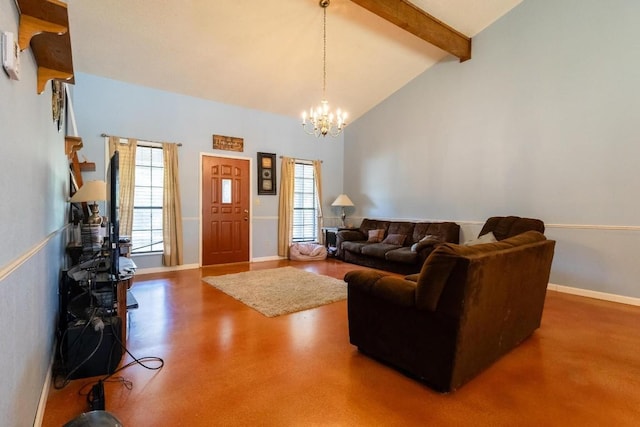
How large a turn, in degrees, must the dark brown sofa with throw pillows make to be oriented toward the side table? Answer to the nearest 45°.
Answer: approximately 90° to its right

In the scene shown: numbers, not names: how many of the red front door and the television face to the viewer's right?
1

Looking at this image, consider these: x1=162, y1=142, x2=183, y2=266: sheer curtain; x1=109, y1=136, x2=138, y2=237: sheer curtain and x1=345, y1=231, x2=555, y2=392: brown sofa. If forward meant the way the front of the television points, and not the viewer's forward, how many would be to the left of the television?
2

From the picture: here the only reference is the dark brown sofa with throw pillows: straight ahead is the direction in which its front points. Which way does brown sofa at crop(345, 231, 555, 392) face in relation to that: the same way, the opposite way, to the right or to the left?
to the right

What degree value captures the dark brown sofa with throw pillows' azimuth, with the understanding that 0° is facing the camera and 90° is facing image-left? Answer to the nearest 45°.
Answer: approximately 45°

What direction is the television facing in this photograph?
to the viewer's right

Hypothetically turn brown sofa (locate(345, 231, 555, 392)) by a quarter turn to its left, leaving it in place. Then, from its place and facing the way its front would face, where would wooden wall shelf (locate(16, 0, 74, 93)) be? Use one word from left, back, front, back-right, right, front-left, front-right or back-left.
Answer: front

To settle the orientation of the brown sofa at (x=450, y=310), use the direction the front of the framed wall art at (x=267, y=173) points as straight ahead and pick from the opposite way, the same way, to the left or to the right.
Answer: the opposite way

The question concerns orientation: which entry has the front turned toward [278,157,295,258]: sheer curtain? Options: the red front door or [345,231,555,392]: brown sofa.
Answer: the brown sofa

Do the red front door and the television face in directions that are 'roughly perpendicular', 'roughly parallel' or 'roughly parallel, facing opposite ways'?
roughly perpendicular

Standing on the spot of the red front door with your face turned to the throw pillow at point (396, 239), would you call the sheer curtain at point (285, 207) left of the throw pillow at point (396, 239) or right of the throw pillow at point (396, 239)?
left

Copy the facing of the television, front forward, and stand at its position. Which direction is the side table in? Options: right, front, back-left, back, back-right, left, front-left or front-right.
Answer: front-left
